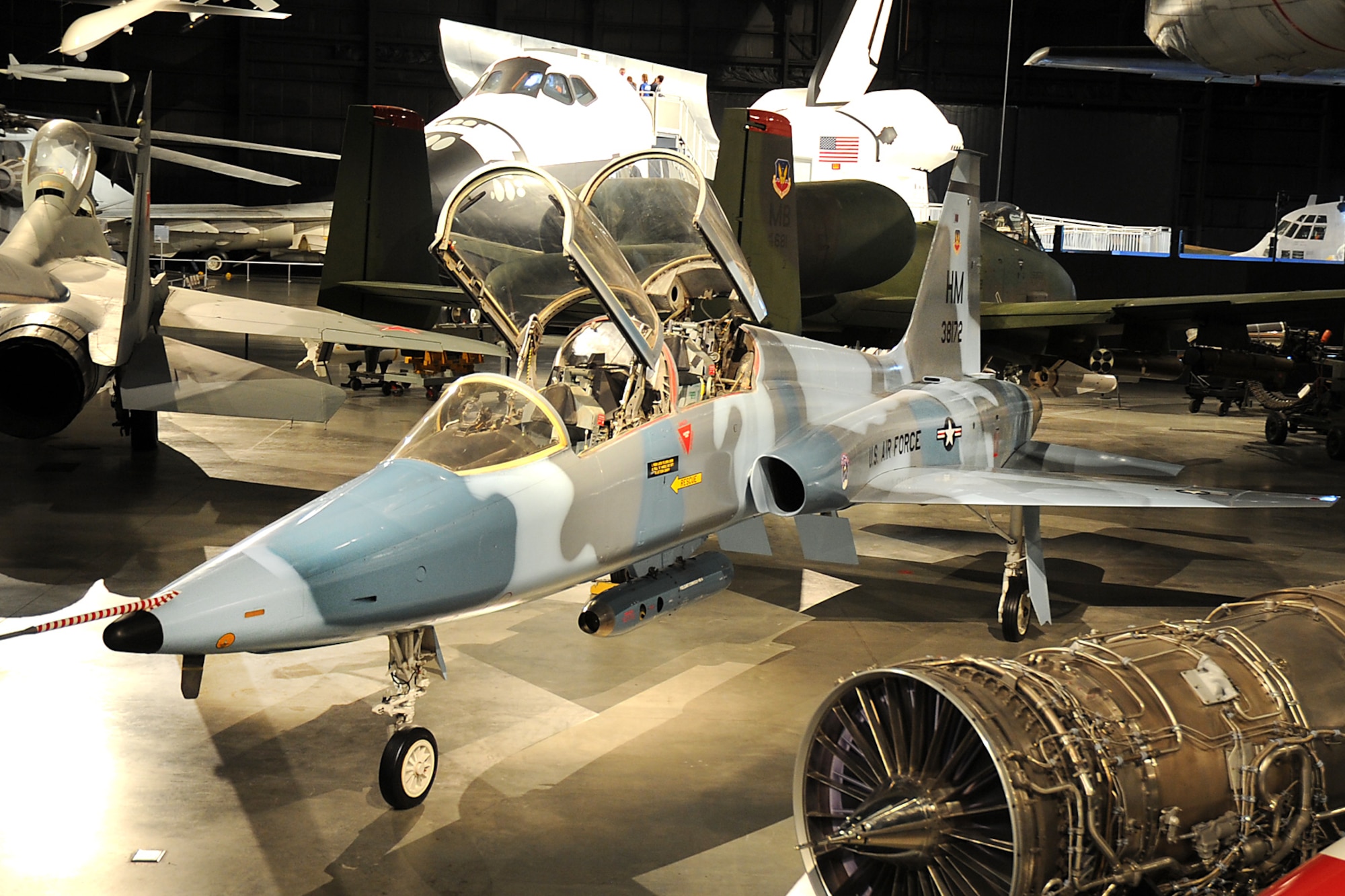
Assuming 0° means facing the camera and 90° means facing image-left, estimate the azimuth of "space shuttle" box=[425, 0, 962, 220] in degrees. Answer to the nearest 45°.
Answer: approximately 45°

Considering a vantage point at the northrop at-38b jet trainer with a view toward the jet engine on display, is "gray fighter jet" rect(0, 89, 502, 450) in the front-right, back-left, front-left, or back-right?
back-right

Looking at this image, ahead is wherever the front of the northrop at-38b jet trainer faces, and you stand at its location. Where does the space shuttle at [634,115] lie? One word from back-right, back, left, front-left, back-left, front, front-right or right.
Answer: back-right

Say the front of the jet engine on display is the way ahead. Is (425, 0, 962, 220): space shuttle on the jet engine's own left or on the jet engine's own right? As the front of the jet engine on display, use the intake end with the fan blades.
on the jet engine's own right

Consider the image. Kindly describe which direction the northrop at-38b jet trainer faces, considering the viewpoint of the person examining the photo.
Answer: facing the viewer and to the left of the viewer

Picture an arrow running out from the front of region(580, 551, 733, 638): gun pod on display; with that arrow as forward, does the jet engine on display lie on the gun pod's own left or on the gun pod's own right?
on the gun pod's own left

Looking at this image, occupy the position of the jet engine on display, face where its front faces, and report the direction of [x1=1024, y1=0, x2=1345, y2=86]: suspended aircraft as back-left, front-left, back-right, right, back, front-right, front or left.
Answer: back-right
